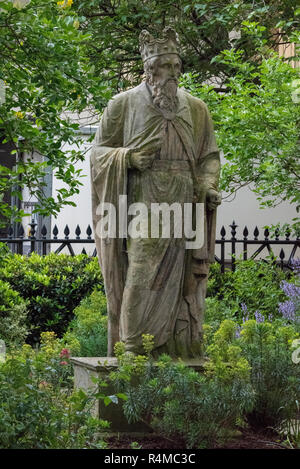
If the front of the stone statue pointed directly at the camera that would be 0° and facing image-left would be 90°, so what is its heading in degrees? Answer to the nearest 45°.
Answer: approximately 315°

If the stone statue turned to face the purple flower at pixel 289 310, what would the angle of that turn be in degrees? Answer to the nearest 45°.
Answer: approximately 90° to its left

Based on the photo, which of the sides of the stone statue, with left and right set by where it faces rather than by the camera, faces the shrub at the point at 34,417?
right

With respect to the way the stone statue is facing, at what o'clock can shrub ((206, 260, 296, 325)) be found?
The shrub is roughly at 8 o'clock from the stone statue.

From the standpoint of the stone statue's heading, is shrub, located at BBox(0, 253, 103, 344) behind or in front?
behind
